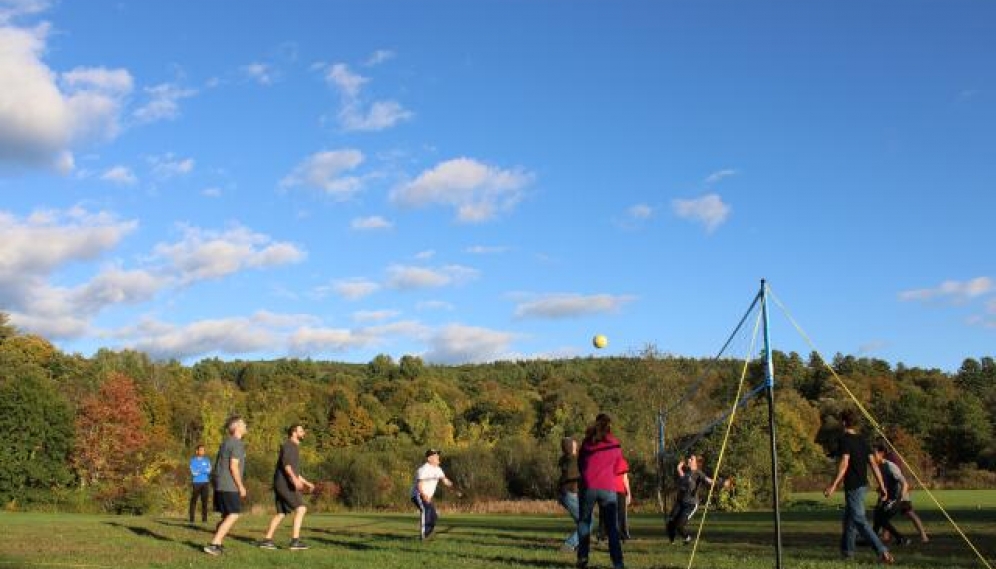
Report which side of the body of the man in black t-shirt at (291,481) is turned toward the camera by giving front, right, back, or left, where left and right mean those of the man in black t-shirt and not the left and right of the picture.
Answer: right

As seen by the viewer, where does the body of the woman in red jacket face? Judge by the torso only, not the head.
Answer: away from the camera

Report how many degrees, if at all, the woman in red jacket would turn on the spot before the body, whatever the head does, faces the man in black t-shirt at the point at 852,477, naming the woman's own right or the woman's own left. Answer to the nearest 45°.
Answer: approximately 45° to the woman's own right

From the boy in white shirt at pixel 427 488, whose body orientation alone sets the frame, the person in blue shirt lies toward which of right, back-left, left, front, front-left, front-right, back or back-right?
back

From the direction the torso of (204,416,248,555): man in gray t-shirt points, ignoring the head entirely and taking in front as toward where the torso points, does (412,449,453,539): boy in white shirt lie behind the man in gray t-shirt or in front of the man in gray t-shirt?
in front

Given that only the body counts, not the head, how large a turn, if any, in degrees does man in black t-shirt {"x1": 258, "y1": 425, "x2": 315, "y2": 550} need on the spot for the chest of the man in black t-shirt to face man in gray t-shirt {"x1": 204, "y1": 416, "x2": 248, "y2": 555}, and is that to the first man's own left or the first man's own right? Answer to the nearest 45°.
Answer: approximately 135° to the first man's own right

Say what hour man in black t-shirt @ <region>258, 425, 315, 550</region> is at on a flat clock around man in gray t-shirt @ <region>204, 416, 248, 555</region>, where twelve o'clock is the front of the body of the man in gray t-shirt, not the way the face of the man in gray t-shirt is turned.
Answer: The man in black t-shirt is roughly at 11 o'clock from the man in gray t-shirt.

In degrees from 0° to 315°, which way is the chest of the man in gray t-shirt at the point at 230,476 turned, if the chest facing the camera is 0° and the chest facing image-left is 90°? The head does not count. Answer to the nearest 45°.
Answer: approximately 270°

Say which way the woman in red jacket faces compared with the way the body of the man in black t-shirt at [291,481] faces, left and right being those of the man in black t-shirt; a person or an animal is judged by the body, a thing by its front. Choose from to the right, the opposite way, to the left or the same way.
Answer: to the left

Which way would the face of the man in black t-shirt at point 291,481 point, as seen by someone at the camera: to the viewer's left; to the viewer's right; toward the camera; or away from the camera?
to the viewer's right

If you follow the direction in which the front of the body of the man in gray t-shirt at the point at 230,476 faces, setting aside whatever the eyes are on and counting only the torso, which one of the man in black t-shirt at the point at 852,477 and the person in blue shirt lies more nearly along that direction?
the man in black t-shirt

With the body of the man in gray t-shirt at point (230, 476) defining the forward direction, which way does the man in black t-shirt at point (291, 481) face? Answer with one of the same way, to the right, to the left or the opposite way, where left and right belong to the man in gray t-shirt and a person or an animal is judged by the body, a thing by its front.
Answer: the same way

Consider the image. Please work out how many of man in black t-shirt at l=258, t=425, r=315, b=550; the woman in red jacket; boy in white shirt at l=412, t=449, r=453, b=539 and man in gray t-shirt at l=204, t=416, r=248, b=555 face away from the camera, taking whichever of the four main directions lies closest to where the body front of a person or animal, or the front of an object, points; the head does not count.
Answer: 1

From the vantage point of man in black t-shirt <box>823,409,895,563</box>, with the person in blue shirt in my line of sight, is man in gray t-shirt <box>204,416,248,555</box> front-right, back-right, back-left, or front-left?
front-left

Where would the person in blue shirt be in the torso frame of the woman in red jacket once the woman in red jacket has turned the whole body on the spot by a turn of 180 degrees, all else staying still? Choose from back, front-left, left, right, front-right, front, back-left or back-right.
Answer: back-right

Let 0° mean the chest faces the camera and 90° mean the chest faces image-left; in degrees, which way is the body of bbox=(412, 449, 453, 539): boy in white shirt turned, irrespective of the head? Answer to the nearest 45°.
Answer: approximately 315°

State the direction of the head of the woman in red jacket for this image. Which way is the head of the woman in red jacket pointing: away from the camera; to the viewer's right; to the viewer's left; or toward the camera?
away from the camera

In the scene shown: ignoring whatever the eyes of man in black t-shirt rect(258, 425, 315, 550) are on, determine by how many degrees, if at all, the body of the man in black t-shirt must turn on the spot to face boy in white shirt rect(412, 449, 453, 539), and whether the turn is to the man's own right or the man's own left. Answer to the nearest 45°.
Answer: approximately 45° to the man's own left
